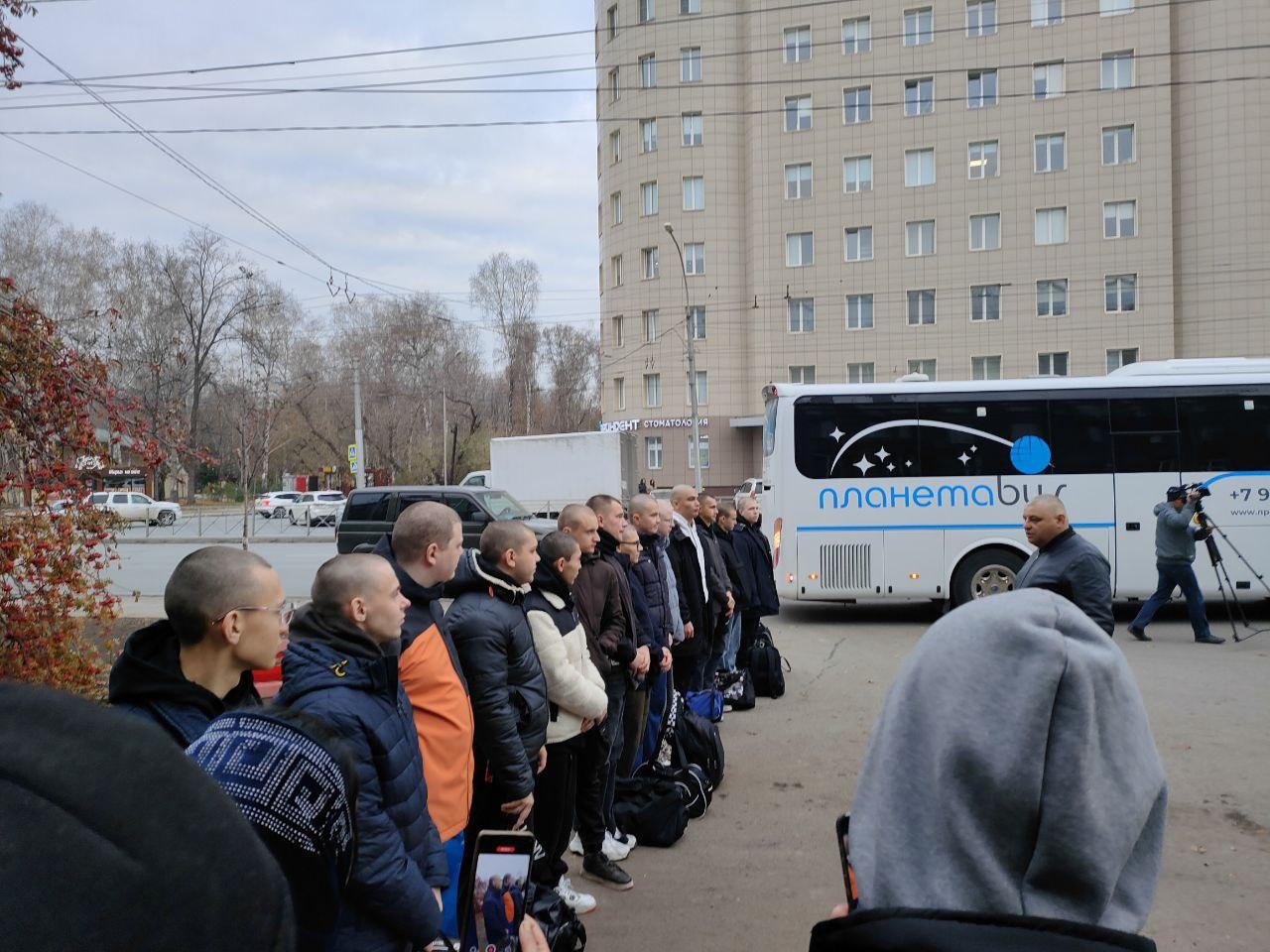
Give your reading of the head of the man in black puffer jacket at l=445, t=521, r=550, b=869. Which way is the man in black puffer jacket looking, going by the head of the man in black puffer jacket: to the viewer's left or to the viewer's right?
to the viewer's right

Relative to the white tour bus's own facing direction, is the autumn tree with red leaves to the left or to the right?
on its right

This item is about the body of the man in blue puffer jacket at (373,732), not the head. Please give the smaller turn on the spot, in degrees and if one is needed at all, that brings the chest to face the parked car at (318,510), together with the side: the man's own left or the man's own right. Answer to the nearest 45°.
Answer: approximately 90° to the man's own left

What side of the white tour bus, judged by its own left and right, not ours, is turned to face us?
right

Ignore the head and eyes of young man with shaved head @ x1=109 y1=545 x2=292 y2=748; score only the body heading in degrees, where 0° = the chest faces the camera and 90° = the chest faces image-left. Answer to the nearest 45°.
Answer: approximately 270°

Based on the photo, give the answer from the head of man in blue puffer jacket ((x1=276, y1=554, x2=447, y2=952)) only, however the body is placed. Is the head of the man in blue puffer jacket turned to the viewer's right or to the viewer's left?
to the viewer's right

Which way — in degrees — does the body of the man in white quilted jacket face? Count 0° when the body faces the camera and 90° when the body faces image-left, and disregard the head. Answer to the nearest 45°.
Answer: approximately 270°

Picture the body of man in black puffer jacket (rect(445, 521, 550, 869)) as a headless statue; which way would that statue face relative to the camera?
to the viewer's right
